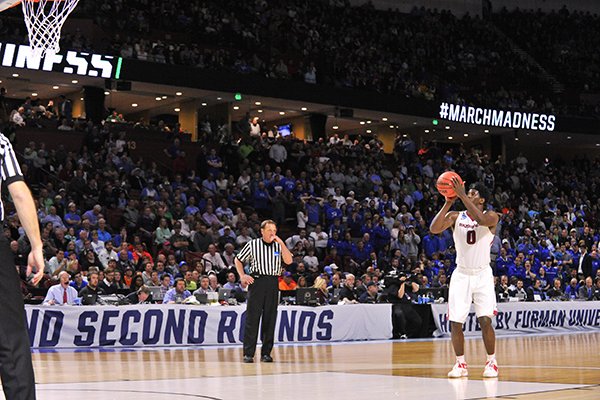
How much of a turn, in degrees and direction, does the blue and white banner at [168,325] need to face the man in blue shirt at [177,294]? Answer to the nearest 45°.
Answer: approximately 180°

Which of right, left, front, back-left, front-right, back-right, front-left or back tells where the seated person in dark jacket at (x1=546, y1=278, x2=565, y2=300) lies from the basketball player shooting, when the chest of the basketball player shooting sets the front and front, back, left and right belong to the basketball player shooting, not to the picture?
back-right

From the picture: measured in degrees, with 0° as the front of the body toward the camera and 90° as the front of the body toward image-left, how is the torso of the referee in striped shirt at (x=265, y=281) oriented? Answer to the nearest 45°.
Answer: approximately 315°

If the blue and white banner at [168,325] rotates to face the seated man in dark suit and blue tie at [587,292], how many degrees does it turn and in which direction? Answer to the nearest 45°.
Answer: approximately 135° to its left

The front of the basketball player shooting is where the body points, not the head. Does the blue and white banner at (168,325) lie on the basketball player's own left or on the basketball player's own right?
on the basketball player's own right

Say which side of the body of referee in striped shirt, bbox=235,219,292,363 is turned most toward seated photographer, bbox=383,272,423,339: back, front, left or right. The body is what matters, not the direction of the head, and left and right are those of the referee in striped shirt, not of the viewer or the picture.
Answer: left

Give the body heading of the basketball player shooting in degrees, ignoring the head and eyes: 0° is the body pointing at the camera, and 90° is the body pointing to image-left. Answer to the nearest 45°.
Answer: approximately 45°

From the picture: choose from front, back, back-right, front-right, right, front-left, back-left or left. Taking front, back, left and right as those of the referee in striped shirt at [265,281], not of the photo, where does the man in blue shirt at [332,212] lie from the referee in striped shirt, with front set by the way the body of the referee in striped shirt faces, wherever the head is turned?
back-left

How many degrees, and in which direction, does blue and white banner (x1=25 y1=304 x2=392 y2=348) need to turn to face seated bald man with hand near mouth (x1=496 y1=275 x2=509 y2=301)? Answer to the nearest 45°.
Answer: approximately 135° to its left

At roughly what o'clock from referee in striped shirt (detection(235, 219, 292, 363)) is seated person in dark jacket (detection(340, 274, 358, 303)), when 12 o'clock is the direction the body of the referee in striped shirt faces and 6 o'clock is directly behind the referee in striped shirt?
The seated person in dark jacket is roughly at 8 o'clock from the referee in striped shirt.

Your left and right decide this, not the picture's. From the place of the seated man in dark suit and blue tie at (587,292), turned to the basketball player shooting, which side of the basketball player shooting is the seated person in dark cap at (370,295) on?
right
